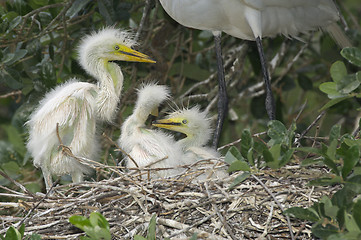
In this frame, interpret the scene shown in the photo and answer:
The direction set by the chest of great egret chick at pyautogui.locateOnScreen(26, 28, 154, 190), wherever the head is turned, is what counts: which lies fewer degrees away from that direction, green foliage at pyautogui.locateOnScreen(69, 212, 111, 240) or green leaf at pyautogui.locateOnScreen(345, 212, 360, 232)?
the green leaf

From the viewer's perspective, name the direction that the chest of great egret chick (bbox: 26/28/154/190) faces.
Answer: to the viewer's right

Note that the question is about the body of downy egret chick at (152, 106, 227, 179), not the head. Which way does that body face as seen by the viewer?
to the viewer's left

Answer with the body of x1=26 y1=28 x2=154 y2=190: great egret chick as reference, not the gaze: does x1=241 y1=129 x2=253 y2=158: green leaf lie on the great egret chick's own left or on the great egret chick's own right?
on the great egret chick's own left

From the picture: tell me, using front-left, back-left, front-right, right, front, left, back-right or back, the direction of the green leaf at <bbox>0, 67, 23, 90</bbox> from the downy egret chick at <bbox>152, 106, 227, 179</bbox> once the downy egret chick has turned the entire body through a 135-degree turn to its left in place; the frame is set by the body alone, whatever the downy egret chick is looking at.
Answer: back-right

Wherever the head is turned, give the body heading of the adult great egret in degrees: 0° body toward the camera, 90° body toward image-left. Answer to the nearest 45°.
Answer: approximately 90°
